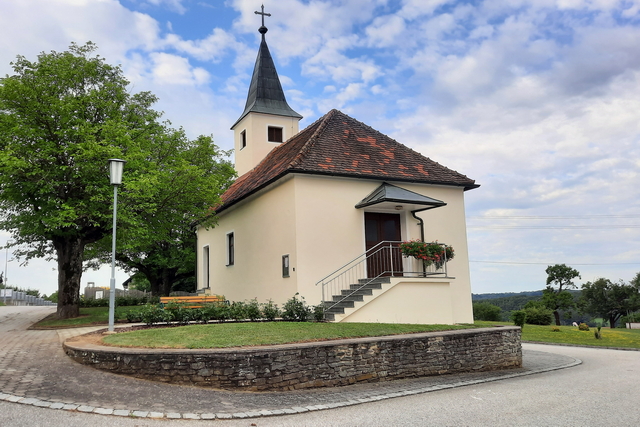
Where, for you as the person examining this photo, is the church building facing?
facing the viewer and to the right of the viewer

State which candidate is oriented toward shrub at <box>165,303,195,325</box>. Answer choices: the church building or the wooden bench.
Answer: the wooden bench

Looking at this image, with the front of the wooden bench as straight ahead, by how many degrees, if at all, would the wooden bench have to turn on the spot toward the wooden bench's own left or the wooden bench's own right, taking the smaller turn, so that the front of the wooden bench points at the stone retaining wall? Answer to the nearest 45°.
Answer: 0° — it already faces it

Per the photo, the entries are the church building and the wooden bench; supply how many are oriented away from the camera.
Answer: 0

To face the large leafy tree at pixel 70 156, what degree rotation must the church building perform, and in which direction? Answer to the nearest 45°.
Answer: approximately 135° to its right

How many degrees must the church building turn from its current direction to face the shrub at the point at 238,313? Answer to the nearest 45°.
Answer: approximately 90° to its right

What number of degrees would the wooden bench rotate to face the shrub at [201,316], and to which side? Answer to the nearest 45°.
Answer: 0° — it already faces it

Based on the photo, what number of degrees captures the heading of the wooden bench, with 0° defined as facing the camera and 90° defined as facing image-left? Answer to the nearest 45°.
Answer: approximately 0°

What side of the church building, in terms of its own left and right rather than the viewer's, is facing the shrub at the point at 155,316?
right

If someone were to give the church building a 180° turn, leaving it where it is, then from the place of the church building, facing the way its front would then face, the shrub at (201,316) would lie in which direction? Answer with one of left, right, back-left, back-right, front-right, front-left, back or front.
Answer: left

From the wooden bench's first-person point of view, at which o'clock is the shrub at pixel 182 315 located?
The shrub is roughly at 12 o'clock from the wooden bench.

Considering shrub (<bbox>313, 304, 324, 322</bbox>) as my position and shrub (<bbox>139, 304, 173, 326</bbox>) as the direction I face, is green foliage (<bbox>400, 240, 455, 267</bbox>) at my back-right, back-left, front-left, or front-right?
back-right

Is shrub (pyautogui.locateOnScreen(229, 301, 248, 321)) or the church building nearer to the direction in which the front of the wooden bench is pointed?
the shrub

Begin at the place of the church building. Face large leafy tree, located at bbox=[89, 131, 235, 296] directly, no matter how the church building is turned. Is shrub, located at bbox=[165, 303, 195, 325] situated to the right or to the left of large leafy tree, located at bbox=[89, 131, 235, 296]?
left

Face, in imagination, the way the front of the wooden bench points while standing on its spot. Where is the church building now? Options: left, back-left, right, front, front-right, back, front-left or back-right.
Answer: left
